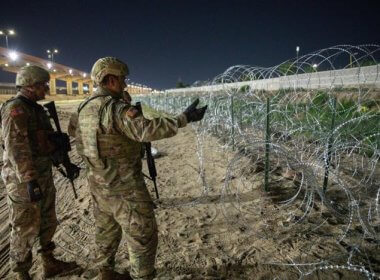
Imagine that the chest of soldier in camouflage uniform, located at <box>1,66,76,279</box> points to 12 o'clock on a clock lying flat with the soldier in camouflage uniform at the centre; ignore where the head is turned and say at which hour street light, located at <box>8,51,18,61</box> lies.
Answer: The street light is roughly at 9 o'clock from the soldier in camouflage uniform.

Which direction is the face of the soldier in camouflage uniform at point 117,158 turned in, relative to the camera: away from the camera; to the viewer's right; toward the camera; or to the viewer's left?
to the viewer's right

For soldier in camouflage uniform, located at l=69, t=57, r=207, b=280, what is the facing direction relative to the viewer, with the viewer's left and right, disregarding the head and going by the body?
facing away from the viewer and to the right of the viewer

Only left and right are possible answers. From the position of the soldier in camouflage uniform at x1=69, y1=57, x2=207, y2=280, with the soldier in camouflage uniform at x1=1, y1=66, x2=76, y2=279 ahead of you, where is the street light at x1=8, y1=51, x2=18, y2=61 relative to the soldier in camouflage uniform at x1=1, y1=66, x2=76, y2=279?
right

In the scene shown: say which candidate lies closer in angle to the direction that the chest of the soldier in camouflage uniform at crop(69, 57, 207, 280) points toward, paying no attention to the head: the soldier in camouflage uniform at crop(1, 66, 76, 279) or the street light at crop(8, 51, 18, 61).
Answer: the street light

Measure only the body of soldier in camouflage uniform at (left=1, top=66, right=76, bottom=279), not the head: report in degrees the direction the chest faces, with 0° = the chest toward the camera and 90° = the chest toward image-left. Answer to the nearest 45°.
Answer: approximately 270°

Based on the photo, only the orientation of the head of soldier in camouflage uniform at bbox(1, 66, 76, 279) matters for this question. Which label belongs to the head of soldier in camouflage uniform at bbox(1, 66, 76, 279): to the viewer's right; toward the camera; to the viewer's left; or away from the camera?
to the viewer's right

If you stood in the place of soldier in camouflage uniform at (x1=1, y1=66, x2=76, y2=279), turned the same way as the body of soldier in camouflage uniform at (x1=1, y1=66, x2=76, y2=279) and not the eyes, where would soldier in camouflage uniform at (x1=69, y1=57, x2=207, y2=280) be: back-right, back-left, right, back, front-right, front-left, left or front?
front-right

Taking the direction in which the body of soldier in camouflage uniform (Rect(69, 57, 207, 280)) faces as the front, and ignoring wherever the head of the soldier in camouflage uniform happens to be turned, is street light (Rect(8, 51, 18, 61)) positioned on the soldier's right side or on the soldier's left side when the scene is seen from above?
on the soldier's left side

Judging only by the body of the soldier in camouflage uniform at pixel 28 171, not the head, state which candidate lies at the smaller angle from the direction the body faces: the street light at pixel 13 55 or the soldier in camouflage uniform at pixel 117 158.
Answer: the soldier in camouflage uniform
